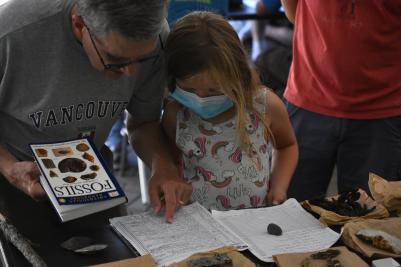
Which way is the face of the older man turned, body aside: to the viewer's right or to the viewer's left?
to the viewer's right

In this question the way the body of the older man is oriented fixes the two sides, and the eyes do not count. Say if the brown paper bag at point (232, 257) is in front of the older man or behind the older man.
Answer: in front

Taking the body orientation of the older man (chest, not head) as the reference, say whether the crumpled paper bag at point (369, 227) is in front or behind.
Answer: in front

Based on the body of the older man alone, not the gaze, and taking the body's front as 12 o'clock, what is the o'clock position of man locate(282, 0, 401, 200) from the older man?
The man is roughly at 10 o'clock from the older man.

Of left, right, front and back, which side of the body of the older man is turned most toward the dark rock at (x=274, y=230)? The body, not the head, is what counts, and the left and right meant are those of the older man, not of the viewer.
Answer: front

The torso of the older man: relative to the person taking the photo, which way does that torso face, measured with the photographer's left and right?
facing the viewer and to the right of the viewer

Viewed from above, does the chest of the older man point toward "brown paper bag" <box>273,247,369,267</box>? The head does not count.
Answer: yes

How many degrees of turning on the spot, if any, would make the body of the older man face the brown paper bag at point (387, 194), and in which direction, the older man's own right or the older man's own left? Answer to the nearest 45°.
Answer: approximately 45° to the older man's own left
